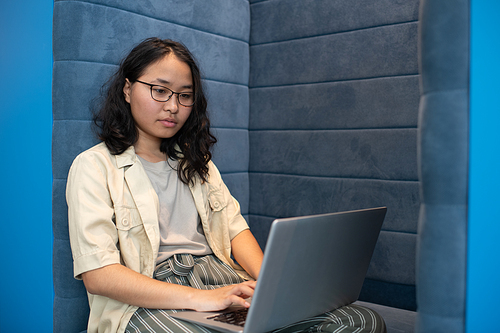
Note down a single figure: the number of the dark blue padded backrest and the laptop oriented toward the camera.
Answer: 1

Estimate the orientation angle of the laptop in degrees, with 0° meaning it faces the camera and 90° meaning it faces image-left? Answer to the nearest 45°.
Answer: approximately 135°

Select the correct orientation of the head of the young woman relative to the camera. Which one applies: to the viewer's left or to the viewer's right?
to the viewer's right

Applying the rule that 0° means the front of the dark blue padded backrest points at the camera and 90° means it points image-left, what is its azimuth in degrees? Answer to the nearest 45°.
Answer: approximately 0°
